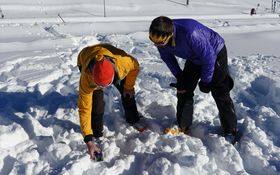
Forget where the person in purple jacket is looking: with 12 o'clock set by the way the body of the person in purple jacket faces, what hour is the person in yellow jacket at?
The person in yellow jacket is roughly at 1 o'clock from the person in purple jacket.

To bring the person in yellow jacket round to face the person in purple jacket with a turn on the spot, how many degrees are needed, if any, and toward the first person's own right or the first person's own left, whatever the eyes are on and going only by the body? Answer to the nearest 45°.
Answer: approximately 90° to the first person's own left

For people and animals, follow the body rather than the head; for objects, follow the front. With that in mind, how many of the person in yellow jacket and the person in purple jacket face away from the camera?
0

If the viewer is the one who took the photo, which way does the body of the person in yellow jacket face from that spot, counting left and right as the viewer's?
facing the viewer

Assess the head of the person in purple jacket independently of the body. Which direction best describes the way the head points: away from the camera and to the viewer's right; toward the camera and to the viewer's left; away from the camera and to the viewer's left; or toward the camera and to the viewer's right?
toward the camera and to the viewer's left

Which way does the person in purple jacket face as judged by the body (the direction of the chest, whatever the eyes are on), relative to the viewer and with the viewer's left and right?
facing the viewer and to the left of the viewer
